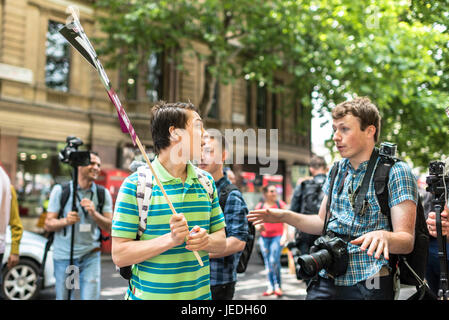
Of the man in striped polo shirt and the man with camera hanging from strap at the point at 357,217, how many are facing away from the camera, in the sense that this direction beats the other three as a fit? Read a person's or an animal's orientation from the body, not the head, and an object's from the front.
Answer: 0

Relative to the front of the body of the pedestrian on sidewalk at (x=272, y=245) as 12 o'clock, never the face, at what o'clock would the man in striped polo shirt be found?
The man in striped polo shirt is roughly at 12 o'clock from the pedestrian on sidewalk.

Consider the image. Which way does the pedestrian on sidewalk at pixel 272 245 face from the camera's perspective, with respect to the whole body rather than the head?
toward the camera

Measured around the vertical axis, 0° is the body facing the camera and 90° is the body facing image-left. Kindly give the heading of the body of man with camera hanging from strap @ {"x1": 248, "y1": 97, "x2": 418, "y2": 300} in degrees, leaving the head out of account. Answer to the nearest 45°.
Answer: approximately 45°

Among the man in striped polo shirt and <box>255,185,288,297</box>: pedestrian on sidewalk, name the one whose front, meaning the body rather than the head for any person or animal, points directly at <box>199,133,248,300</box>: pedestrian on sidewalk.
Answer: <box>255,185,288,297</box>: pedestrian on sidewalk

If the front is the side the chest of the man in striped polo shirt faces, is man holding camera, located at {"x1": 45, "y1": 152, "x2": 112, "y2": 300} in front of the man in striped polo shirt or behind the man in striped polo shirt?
behind

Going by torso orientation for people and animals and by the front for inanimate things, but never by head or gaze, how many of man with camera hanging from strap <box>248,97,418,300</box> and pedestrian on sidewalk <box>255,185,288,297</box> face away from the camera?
0

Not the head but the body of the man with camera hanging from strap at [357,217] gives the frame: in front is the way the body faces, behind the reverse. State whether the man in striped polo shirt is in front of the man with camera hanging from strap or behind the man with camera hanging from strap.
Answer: in front

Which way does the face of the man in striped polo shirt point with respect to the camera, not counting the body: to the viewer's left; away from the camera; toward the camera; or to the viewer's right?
to the viewer's right

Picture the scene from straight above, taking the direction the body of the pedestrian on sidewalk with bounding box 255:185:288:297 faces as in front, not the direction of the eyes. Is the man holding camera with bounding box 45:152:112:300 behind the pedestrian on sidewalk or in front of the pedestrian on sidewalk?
in front

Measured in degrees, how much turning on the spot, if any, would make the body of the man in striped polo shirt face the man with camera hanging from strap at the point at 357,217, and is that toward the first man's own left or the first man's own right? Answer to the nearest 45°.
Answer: approximately 45° to the first man's own left

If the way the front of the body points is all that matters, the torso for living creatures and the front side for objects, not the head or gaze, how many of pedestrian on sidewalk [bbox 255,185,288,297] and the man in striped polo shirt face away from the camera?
0

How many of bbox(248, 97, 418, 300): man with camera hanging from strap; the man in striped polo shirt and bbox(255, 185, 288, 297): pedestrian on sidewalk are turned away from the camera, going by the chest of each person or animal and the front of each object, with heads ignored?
0

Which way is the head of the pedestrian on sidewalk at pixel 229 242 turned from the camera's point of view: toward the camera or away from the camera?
toward the camera

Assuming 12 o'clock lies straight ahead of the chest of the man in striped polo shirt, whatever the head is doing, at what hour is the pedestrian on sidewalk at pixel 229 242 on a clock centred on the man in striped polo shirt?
The pedestrian on sidewalk is roughly at 8 o'clock from the man in striped polo shirt.

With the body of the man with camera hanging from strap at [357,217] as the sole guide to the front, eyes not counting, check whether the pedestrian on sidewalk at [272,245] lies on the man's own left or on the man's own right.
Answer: on the man's own right
